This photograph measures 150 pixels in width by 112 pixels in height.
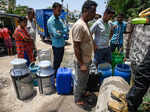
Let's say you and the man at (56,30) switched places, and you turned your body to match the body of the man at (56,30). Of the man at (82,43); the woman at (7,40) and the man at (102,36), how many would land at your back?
1

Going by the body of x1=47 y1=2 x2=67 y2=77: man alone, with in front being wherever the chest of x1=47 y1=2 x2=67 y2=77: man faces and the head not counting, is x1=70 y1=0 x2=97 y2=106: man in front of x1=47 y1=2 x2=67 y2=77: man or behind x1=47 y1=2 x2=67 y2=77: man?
in front

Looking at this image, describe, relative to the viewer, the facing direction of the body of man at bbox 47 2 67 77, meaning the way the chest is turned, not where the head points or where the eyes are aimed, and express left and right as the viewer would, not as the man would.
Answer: facing the viewer and to the right of the viewer

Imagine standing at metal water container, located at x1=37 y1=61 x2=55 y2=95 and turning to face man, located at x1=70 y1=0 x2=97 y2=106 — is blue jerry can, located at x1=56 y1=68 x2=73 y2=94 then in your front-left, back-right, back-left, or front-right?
front-left

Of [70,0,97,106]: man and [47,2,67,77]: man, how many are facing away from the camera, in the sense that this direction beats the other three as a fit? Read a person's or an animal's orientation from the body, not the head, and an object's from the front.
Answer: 0
